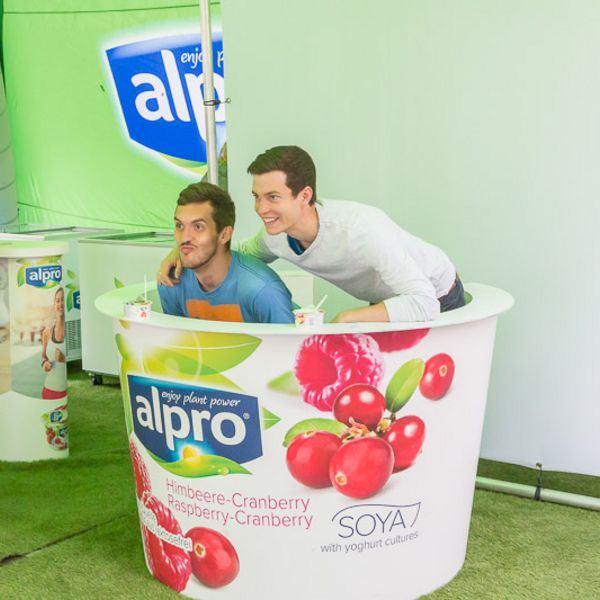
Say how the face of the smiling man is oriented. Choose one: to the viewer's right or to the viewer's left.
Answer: to the viewer's left

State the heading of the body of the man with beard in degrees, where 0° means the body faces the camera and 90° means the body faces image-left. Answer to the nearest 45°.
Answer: approximately 45°

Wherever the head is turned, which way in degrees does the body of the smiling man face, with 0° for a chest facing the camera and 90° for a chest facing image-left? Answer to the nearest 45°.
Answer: approximately 45°

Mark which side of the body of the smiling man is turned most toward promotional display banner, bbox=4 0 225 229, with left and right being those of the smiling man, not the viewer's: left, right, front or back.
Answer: right

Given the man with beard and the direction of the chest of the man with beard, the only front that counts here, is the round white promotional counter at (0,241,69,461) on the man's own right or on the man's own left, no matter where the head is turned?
on the man's own right

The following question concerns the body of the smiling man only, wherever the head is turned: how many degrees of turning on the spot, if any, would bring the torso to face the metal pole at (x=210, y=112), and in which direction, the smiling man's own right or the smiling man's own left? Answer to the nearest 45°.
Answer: approximately 90° to the smiling man's own right
